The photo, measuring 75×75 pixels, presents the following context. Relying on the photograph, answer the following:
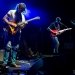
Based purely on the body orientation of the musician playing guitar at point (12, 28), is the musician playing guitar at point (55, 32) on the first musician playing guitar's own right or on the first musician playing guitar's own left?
on the first musician playing guitar's own left

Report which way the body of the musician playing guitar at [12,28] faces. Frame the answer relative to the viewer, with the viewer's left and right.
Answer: facing the viewer and to the right of the viewer
